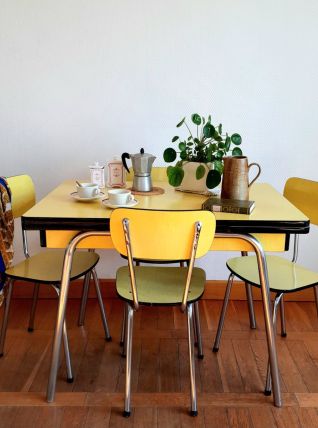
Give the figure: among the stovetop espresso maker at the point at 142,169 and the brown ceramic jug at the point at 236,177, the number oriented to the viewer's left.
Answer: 1

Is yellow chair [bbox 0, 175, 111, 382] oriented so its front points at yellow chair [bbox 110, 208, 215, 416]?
yes

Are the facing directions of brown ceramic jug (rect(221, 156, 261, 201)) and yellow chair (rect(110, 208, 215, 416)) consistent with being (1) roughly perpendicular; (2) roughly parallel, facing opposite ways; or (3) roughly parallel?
roughly perpendicular

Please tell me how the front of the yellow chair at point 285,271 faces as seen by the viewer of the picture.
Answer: facing the viewer and to the left of the viewer

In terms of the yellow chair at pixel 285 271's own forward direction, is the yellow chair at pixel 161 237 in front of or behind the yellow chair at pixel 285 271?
in front

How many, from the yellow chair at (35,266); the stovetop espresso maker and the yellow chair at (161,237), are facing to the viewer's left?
0

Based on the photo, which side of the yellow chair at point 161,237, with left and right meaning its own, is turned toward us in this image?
back

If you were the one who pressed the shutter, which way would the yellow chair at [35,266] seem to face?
facing the viewer and to the right of the viewer

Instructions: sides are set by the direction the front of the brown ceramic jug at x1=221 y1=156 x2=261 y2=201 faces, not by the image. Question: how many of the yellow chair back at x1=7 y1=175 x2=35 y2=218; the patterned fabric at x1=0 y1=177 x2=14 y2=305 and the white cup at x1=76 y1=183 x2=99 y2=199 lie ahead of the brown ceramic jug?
3

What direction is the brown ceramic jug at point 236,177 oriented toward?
to the viewer's left

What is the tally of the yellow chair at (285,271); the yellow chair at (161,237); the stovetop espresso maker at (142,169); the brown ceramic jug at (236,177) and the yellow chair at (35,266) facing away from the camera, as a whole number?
1

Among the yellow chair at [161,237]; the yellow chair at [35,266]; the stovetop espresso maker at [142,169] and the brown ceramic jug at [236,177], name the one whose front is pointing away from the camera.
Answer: the yellow chair at [161,237]
